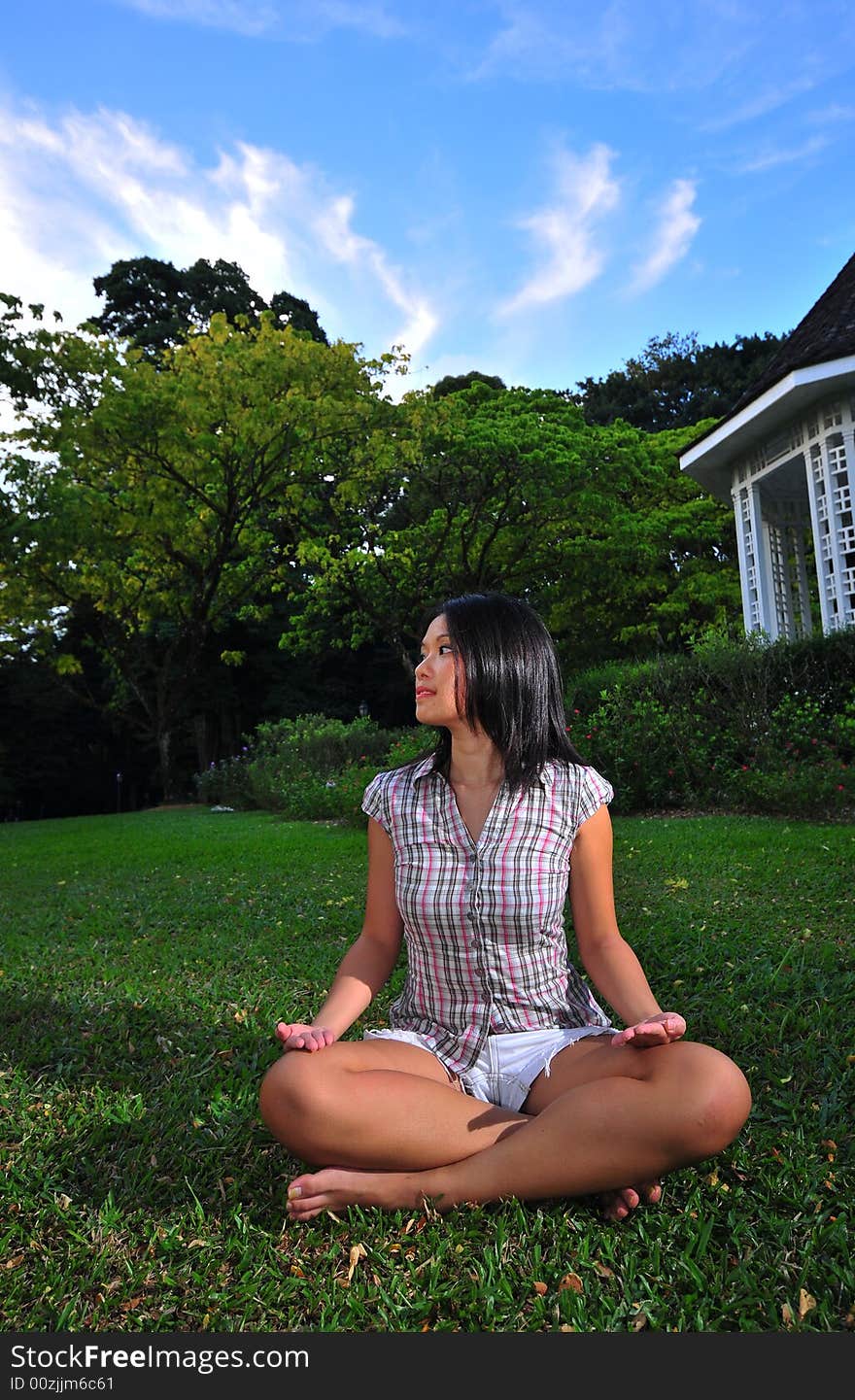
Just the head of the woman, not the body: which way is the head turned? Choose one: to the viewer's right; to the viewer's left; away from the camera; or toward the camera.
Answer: to the viewer's left

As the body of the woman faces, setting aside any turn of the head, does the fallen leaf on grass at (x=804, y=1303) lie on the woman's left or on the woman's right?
on the woman's left

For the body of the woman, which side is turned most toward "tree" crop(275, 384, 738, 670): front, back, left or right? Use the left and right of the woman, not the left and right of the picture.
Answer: back

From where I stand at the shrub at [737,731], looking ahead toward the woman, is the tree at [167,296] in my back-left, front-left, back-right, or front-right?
back-right

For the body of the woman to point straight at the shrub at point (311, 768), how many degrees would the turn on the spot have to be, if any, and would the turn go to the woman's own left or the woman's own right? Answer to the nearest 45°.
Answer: approximately 180°

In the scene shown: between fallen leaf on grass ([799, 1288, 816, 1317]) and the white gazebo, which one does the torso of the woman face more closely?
the fallen leaf on grass

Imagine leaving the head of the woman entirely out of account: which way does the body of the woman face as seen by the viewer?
toward the camera

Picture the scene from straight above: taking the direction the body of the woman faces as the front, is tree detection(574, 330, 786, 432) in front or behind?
behind

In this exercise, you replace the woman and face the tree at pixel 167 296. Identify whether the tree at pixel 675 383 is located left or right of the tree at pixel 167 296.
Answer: right

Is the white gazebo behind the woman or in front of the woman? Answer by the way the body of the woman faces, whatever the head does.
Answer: behind
